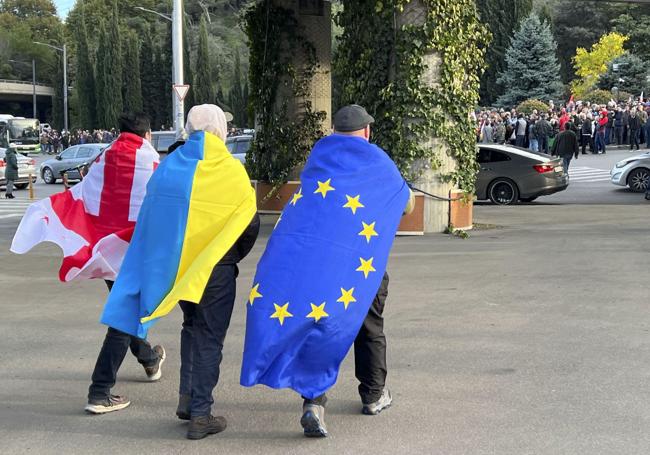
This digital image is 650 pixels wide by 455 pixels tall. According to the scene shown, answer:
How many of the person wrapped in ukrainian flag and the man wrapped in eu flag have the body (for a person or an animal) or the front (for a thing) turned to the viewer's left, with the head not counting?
0

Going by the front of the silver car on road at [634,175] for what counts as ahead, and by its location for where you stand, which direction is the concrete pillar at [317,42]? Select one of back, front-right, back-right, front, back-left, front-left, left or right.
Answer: front-left

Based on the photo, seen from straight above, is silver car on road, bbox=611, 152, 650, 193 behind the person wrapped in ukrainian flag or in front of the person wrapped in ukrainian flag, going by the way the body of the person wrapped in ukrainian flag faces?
in front

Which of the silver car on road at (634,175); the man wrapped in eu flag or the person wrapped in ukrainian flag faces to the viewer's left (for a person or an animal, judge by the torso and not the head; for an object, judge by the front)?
the silver car on road

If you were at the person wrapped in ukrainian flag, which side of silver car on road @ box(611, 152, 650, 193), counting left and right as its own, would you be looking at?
left

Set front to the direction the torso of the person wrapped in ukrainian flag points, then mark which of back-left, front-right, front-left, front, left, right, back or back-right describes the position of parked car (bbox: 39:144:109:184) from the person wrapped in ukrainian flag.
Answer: front-left

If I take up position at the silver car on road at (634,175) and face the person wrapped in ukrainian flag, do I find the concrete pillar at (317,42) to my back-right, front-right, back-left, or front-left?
front-right

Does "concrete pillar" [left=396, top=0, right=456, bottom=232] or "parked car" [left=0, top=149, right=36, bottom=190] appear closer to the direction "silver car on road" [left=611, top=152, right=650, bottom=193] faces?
the parked car

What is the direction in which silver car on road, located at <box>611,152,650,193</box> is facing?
to the viewer's left

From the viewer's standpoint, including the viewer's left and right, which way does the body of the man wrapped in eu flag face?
facing away from the viewer and to the right of the viewer

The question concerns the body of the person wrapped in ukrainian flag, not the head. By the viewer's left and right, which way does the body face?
facing away from the viewer and to the right of the viewer

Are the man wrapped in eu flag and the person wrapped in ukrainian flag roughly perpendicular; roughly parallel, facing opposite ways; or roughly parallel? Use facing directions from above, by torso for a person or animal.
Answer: roughly parallel

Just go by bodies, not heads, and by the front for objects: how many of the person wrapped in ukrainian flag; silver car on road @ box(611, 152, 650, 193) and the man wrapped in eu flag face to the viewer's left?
1

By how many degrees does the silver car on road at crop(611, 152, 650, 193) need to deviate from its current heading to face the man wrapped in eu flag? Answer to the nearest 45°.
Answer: approximately 90° to its left

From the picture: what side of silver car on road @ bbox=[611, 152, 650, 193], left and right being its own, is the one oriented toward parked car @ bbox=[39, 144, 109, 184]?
front
